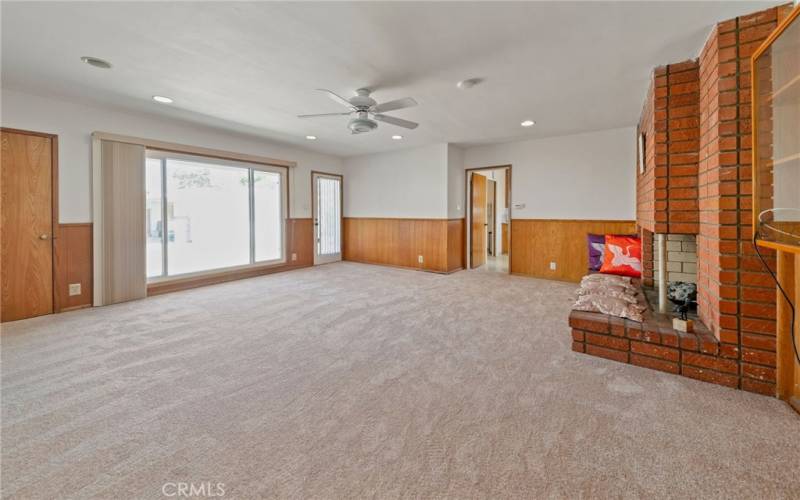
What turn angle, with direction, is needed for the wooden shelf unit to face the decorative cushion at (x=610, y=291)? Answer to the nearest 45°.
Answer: approximately 45° to its right

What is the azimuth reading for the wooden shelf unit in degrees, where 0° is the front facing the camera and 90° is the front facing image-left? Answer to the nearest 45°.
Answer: approximately 90°

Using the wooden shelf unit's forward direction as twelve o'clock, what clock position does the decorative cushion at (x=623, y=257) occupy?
The decorative cushion is roughly at 2 o'clock from the wooden shelf unit.

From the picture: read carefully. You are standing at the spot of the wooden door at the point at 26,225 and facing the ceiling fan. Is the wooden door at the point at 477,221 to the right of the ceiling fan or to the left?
left

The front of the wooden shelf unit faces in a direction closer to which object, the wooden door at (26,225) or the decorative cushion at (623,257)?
the wooden door

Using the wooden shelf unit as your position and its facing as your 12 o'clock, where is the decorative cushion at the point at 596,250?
The decorative cushion is roughly at 2 o'clock from the wooden shelf unit.

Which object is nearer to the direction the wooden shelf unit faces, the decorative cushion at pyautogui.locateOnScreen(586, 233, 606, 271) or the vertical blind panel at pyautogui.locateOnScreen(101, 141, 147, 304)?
the vertical blind panel

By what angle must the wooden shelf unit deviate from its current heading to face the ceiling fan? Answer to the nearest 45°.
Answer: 0° — it already faces it
